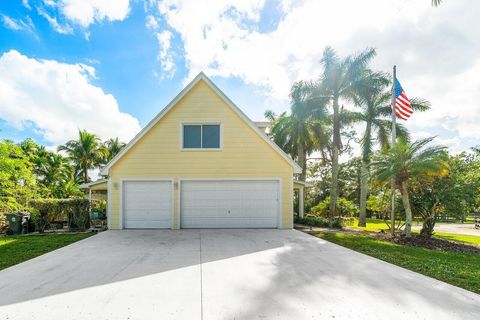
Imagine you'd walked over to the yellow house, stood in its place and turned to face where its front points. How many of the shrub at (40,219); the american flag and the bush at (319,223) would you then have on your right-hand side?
1

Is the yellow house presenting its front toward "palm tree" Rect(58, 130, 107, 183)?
no

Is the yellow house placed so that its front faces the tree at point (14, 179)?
no

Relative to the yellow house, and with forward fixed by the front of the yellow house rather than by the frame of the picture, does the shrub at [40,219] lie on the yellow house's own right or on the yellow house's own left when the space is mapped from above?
on the yellow house's own right

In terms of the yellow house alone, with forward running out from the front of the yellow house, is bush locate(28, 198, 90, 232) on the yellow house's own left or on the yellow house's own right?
on the yellow house's own right

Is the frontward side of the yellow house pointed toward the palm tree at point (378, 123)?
no

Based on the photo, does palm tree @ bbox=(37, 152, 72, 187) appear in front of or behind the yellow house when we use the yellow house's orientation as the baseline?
behind

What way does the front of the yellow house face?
toward the camera
